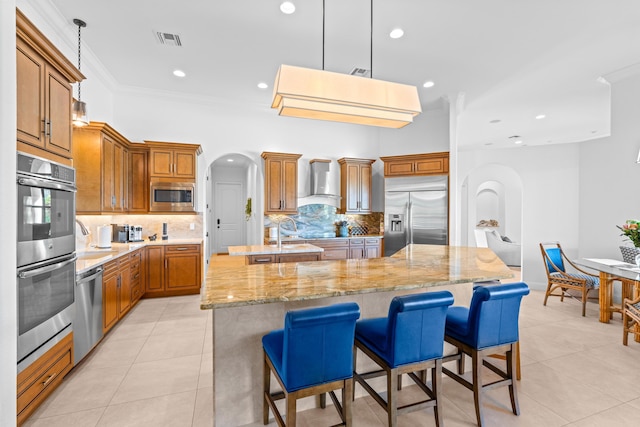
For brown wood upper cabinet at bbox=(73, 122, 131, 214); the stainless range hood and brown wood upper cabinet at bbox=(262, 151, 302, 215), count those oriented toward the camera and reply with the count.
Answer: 2

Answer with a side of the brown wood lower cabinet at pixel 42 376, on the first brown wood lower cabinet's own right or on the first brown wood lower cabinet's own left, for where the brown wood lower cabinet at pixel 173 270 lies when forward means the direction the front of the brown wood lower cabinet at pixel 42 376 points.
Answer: on the first brown wood lower cabinet's own left

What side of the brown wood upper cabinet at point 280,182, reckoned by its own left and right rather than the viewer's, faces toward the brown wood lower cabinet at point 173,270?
right

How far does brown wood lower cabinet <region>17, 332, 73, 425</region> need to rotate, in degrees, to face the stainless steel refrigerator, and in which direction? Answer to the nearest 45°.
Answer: approximately 45° to its left

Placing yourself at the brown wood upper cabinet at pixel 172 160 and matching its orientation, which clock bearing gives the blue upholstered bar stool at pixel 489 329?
The blue upholstered bar stool is roughly at 11 o'clock from the brown wood upper cabinet.

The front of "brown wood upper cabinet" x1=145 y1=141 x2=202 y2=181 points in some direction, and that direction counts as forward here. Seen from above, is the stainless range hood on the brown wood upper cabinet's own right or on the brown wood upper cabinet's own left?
on the brown wood upper cabinet's own left

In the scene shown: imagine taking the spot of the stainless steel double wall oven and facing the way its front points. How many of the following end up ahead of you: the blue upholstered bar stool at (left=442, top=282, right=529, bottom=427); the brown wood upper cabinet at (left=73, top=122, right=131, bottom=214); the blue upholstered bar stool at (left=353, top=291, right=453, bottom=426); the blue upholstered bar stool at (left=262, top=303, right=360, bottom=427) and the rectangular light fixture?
4

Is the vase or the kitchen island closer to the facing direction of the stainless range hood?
the kitchen island

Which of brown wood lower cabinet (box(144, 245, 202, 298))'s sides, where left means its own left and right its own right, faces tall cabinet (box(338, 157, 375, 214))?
left

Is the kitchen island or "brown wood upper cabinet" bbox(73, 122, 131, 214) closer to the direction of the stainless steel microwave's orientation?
the kitchen island

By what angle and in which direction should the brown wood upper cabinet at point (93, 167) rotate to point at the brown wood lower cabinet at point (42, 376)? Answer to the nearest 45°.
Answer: approximately 90° to its right

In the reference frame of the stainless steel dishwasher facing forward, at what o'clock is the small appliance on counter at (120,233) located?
The small appliance on counter is roughly at 8 o'clock from the stainless steel dishwasher.

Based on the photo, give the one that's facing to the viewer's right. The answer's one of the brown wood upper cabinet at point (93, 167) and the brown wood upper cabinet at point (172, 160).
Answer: the brown wood upper cabinet at point (93, 167)
